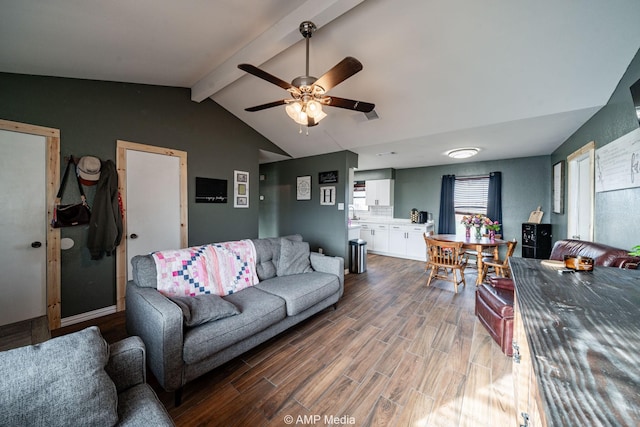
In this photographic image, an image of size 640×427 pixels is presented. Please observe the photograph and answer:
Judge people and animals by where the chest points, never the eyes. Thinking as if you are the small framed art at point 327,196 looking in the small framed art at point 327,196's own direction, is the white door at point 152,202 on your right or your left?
on your right

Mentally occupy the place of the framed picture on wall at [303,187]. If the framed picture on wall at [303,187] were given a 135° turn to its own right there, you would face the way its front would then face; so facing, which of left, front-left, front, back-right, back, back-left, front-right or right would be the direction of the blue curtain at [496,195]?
back-right

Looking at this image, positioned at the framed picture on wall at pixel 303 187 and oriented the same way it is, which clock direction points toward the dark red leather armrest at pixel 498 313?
The dark red leather armrest is roughly at 11 o'clock from the framed picture on wall.

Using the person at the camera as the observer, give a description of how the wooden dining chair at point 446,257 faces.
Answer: facing away from the viewer and to the right of the viewer

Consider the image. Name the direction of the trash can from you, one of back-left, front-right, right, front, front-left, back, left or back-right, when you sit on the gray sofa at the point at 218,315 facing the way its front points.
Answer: left

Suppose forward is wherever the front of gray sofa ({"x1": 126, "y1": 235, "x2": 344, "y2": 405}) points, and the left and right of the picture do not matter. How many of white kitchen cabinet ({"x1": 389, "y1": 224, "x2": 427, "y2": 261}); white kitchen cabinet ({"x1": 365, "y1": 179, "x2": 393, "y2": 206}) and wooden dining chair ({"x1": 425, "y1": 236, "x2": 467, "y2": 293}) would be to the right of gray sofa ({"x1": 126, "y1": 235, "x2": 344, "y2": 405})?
0

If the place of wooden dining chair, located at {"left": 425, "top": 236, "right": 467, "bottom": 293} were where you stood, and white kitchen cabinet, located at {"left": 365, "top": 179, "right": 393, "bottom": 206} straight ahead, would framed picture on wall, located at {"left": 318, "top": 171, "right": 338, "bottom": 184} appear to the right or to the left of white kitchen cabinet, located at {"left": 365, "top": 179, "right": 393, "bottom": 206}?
left

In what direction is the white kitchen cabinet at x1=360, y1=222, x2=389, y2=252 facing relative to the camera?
toward the camera

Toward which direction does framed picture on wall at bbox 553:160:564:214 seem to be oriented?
to the viewer's left

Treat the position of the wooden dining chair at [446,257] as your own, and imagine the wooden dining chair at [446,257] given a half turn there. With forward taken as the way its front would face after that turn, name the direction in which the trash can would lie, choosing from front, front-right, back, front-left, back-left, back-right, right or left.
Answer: front-right

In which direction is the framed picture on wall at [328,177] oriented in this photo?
toward the camera

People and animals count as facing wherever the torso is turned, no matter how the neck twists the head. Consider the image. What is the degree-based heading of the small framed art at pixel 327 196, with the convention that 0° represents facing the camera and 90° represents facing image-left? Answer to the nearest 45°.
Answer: approximately 0°

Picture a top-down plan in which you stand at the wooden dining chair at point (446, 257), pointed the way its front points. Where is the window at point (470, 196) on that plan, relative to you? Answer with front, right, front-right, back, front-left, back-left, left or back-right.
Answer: front-left

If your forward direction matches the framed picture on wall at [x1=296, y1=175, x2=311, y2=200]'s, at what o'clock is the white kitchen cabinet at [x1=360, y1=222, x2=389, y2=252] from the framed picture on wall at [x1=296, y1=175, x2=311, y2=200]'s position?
The white kitchen cabinet is roughly at 8 o'clock from the framed picture on wall.

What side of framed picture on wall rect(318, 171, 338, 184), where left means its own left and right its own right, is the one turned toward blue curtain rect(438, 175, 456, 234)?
left

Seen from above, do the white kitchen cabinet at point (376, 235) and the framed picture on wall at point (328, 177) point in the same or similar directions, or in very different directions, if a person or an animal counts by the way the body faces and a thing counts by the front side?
same or similar directions

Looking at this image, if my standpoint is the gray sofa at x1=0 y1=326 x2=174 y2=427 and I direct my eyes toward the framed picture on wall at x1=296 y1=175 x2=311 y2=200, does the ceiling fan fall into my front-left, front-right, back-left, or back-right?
front-right
